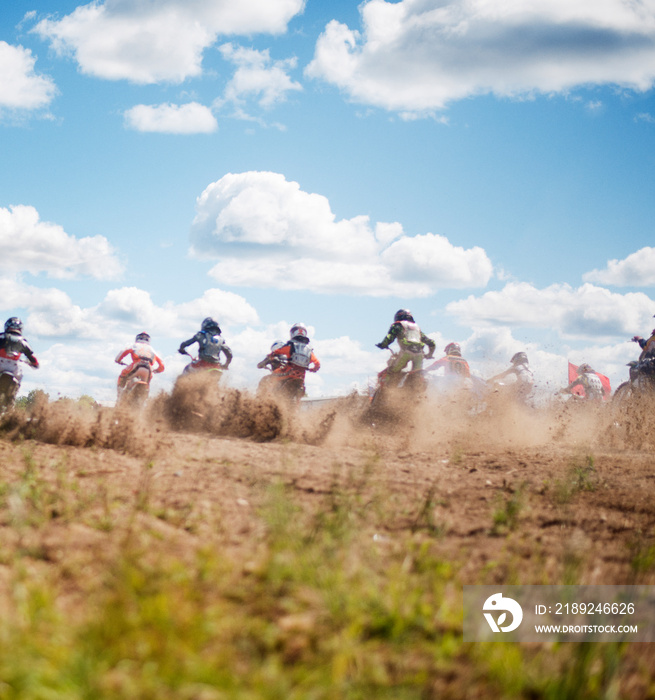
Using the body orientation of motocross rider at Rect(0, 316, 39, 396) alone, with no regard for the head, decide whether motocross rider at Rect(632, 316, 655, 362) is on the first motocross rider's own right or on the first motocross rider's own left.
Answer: on the first motocross rider's own right

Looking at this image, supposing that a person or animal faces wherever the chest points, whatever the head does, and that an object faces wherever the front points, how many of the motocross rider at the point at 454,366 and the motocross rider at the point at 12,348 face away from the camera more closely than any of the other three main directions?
2

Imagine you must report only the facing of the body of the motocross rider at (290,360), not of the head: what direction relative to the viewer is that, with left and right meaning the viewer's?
facing away from the viewer and to the left of the viewer

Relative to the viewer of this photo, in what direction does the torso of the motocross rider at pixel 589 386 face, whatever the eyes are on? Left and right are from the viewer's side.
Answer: facing away from the viewer and to the left of the viewer

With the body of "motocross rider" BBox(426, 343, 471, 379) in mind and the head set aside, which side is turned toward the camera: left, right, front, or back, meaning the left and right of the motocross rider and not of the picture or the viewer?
back

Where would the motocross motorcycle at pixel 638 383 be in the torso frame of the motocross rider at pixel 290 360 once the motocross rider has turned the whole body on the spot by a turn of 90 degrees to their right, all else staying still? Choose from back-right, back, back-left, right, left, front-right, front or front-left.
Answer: front-right

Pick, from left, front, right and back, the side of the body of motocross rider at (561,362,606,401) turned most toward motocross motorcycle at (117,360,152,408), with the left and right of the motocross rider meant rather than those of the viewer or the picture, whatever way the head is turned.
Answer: left

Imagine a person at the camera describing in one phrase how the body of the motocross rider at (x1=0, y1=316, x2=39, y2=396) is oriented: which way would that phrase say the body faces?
away from the camera

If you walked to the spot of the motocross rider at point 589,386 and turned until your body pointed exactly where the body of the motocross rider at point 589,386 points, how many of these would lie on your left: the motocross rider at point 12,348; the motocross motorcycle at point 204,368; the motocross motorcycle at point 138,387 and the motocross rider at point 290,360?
4

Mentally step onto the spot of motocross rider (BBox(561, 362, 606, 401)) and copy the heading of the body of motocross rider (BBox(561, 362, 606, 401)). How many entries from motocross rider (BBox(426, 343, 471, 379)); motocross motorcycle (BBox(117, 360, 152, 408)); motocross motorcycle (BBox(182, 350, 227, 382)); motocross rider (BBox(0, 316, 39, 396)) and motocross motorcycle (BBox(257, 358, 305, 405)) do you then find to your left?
5
